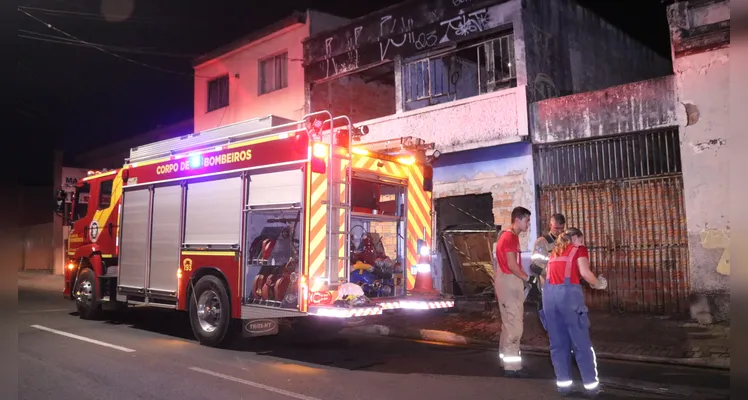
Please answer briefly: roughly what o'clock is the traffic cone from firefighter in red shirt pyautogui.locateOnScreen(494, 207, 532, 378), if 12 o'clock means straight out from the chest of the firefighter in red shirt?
The traffic cone is roughly at 8 o'clock from the firefighter in red shirt.

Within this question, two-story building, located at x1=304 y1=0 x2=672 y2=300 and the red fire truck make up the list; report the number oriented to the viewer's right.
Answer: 0

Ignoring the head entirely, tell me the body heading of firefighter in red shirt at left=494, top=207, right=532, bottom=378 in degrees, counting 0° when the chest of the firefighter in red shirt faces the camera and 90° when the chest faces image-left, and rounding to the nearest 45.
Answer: approximately 270°

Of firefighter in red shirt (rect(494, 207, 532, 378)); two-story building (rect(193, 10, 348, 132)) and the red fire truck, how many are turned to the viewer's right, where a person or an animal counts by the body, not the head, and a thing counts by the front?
1

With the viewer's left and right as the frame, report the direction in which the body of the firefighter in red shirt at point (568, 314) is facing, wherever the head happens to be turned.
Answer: facing away from the viewer and to the right of the viewer

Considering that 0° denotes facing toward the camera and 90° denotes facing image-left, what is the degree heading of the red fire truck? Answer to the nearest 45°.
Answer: approximately 135°

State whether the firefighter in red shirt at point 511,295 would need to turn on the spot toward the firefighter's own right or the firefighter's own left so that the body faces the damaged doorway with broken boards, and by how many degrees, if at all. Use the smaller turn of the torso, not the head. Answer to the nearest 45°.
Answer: approximately 90° to the firefighter's own left

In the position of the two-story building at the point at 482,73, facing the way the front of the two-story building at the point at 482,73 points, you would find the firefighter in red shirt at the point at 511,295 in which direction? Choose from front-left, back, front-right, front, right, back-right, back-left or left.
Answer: front-left

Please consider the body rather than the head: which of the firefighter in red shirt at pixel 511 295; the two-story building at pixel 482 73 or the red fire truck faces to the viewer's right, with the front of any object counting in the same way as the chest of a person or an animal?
the firefighter in red shirt

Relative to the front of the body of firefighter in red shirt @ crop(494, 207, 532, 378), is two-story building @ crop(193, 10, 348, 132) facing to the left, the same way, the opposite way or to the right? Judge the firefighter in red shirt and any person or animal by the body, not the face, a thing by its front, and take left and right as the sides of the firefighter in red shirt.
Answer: to the right

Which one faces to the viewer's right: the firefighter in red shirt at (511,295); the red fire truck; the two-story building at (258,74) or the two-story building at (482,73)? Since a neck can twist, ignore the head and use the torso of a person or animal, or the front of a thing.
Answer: the firefighter in red shirt

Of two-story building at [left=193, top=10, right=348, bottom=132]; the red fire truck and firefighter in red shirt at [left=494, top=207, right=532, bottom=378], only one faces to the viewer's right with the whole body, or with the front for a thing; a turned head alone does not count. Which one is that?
the firefighter in red shirt

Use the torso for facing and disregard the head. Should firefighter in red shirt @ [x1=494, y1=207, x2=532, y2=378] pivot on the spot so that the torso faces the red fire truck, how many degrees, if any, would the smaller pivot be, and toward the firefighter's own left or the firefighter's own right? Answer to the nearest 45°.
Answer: approximately 180°

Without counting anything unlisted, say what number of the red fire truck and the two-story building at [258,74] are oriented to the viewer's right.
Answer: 0

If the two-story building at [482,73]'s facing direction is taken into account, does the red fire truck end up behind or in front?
in front

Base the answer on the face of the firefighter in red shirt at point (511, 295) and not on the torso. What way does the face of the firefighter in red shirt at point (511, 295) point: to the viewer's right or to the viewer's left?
to the viewer's right
